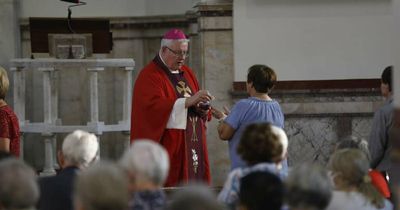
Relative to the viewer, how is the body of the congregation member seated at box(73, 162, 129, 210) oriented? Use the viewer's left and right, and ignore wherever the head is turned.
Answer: facing away from the viewer

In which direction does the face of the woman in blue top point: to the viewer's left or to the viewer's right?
to the viewer's left

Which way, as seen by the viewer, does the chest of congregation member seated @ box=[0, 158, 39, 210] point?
away from the camera

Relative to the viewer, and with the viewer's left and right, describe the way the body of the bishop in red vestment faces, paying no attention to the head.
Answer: facing the viewer and to the right of the viewer

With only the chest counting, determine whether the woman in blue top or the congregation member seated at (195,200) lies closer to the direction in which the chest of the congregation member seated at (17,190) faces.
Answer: the woman in blue top

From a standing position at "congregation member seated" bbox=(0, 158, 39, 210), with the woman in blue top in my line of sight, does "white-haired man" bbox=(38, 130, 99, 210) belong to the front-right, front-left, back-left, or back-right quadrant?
front-left

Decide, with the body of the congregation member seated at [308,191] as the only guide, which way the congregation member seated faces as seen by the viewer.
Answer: away from the camera

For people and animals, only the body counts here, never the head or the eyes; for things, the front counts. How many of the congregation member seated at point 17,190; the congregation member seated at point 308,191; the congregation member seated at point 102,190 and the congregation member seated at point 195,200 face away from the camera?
4

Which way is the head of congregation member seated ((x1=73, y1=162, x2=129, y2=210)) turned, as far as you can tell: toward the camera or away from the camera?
away from the camera

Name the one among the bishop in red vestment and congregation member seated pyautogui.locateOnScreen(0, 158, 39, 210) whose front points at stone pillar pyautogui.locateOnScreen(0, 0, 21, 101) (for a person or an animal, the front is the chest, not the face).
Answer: the congregation member seated

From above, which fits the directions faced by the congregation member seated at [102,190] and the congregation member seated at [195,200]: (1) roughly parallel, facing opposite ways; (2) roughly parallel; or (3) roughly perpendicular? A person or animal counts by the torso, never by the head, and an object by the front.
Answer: roughly parallel

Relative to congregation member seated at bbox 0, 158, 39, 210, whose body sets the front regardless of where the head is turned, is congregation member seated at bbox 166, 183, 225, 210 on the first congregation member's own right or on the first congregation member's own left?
on the first congregation member's own right

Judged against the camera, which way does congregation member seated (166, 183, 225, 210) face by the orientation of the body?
away from the camera

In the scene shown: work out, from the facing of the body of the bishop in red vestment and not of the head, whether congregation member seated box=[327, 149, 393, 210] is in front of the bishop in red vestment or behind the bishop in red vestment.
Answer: in front

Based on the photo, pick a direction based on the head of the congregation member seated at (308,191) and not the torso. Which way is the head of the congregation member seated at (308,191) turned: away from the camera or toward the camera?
away from the camera
